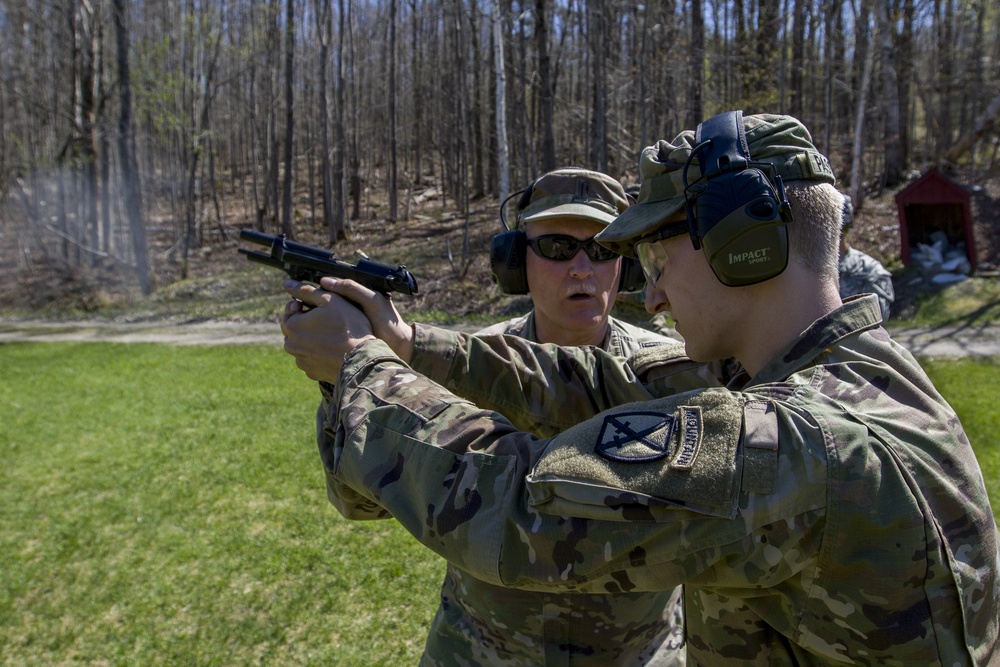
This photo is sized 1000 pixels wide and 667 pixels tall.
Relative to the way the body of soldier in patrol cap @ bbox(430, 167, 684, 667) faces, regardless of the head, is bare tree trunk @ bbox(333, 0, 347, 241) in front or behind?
behind

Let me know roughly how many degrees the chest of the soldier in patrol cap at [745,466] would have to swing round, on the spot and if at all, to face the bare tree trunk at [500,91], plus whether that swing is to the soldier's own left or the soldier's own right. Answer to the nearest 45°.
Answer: approximately 90° to the soldier's own right

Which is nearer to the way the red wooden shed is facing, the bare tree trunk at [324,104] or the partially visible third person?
the partially visible third person

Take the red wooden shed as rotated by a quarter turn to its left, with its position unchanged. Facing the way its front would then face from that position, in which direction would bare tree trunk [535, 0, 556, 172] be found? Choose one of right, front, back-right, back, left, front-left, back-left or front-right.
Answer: back

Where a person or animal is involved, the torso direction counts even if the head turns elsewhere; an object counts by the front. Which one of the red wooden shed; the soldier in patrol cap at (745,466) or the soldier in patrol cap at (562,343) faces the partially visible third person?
the red wooden shed

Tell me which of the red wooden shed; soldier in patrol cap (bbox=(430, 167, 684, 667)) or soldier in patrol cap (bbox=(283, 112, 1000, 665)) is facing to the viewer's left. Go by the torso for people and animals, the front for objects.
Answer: soldier in patrol cap (bbox=(283, 112, 1000, 665))

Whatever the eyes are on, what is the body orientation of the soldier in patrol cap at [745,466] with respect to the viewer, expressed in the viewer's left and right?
facing to the left of the viewer

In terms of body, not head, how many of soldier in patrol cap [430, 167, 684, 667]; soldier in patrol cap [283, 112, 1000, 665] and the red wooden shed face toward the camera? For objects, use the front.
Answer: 2

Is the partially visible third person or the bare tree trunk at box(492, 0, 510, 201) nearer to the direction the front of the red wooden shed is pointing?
the partially visible third person

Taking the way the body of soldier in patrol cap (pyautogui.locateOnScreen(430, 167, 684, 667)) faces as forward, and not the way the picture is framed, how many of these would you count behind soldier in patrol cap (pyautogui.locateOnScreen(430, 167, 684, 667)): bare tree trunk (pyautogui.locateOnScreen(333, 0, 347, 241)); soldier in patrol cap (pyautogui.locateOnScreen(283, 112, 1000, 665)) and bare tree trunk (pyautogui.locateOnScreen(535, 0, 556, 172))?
2

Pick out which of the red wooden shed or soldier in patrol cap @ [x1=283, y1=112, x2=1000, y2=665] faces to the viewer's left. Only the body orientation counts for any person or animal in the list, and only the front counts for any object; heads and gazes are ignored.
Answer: the soldier in patrol cap

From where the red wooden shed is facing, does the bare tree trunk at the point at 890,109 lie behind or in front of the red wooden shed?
behind

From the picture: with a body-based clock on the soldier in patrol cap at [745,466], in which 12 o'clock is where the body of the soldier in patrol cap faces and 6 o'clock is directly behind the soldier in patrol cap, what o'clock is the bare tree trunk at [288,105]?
The bare tree trunk is roughly at 2 o'clock from the soldier in patrol cap.

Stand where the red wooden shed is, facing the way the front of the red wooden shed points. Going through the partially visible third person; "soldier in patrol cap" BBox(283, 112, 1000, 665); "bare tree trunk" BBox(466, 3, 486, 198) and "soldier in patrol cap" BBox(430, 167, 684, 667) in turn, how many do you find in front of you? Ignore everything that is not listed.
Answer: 3
